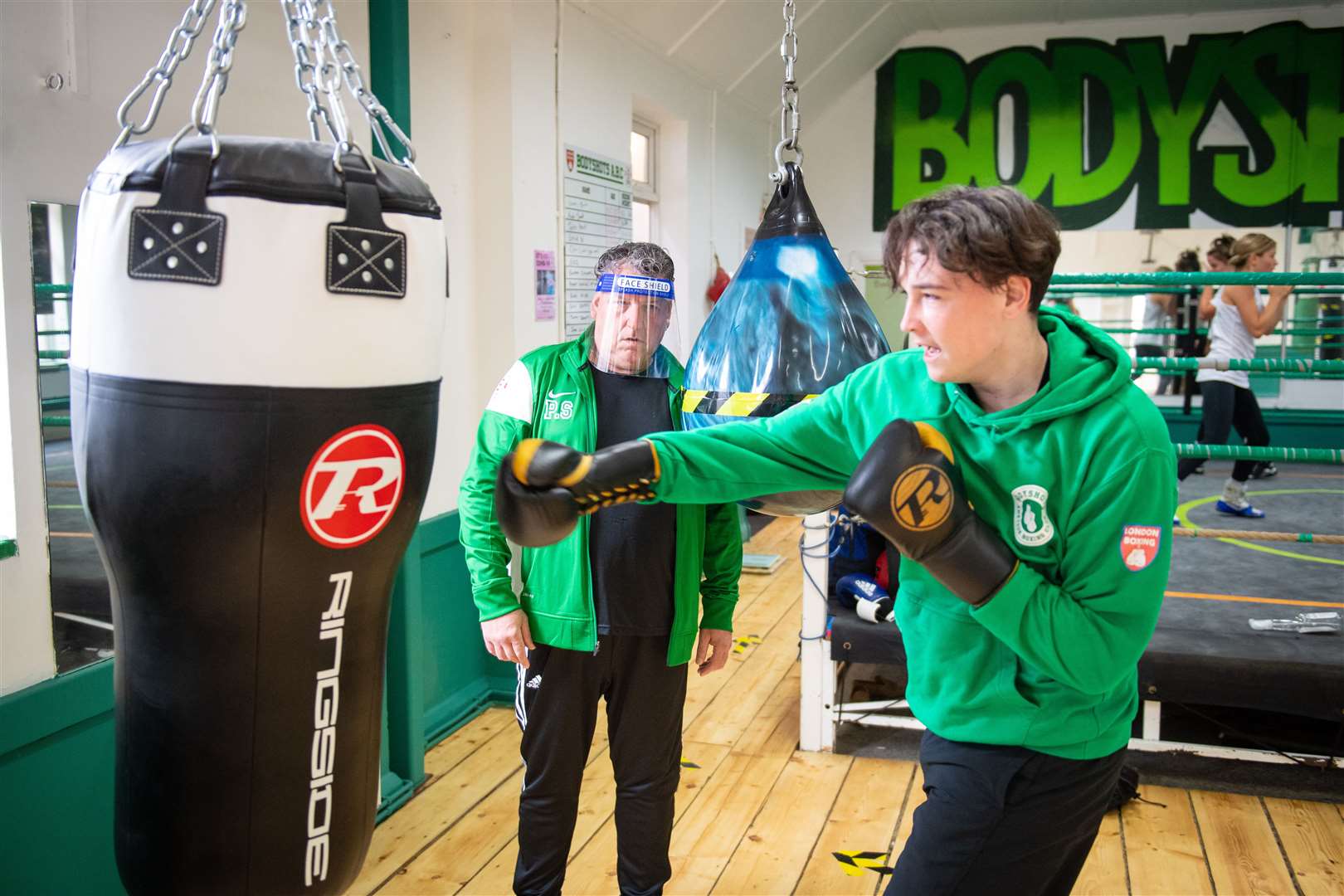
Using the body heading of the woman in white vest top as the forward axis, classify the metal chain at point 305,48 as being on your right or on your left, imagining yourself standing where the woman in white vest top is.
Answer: on your right
